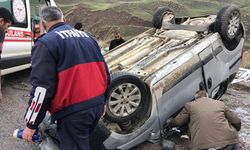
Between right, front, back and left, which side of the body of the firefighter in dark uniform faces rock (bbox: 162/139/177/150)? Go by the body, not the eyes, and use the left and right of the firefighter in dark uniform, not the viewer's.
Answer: right

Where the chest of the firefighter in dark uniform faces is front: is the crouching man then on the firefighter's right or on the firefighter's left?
on the firefighter's right

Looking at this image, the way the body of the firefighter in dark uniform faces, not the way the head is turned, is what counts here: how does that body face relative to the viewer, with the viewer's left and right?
facing away from the viewer and to the left of the viewer

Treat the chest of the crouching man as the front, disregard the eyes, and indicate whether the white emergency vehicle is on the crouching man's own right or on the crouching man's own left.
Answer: on the crouching man's own left

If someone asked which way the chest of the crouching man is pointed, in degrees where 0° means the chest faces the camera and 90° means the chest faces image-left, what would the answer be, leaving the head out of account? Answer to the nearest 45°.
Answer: approximately 180°
